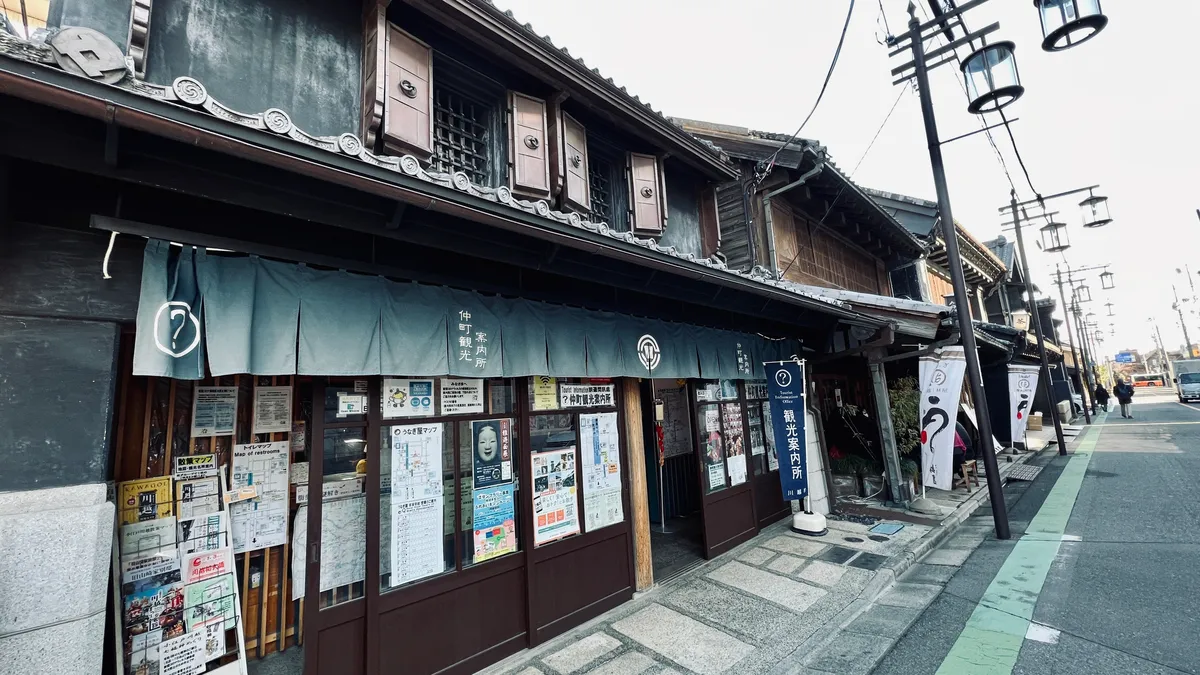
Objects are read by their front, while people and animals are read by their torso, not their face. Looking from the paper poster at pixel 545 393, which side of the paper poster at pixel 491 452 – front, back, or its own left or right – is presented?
left

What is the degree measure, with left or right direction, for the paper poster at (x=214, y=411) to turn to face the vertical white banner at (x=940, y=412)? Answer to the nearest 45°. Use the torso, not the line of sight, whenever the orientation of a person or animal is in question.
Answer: approximately 90° to its left

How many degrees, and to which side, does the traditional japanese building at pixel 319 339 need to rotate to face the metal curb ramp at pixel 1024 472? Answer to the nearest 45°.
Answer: approximately 45° to its left

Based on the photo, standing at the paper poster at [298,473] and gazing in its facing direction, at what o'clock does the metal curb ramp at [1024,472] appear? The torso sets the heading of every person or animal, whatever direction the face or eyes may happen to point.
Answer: The metal curb ramp is roughly at 9 o'clock from the paper poster.
